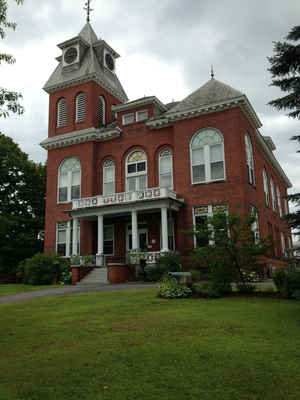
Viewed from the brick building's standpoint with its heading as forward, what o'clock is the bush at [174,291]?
The bush is roughly at 10 o'clock from the brick building.

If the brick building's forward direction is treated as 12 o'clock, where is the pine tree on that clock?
The pine tree is roughly at 10 o'clock from the brick building.

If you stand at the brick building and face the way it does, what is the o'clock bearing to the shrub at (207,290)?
The shrub is roughly at 10 o'clock from the brick building.

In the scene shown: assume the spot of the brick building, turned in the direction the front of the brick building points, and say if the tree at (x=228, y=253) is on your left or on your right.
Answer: on your left

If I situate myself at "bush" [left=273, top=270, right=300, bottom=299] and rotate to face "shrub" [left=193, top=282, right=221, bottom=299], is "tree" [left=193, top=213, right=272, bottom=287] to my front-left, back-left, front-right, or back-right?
front-right

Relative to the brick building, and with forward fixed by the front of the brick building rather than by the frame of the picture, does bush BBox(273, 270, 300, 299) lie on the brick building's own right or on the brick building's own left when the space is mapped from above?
on the brick building's own left

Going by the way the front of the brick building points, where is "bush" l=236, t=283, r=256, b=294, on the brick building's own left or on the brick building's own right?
on the brick building's own left

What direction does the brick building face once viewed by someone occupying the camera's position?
facing the viewer and to the left of the viewer
